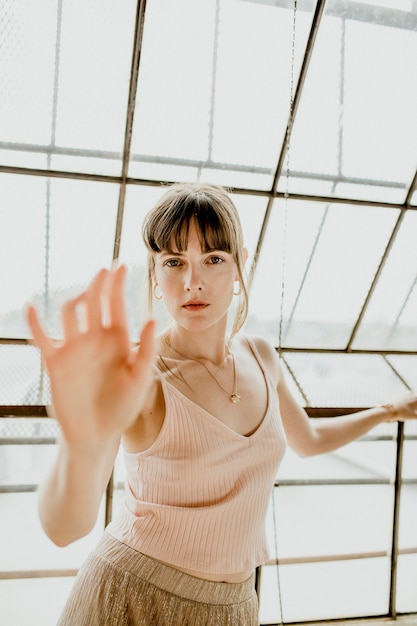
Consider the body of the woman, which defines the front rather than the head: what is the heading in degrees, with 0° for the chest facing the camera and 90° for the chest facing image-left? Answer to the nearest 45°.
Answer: approximately 315°
